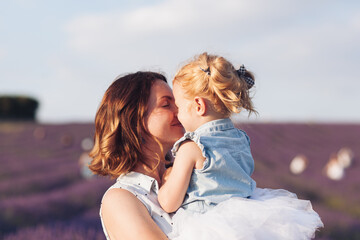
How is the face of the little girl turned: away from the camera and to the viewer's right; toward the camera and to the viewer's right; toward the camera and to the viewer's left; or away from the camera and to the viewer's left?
away from the camera and to the viewer's left

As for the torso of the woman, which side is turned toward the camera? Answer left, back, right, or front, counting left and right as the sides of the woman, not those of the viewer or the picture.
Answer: right

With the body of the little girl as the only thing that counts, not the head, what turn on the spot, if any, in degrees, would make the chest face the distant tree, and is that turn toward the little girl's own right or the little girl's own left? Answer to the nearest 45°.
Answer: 0° — they already face it

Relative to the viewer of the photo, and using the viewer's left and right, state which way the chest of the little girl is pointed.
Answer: facing away from the viewer and to the left of the viewer
